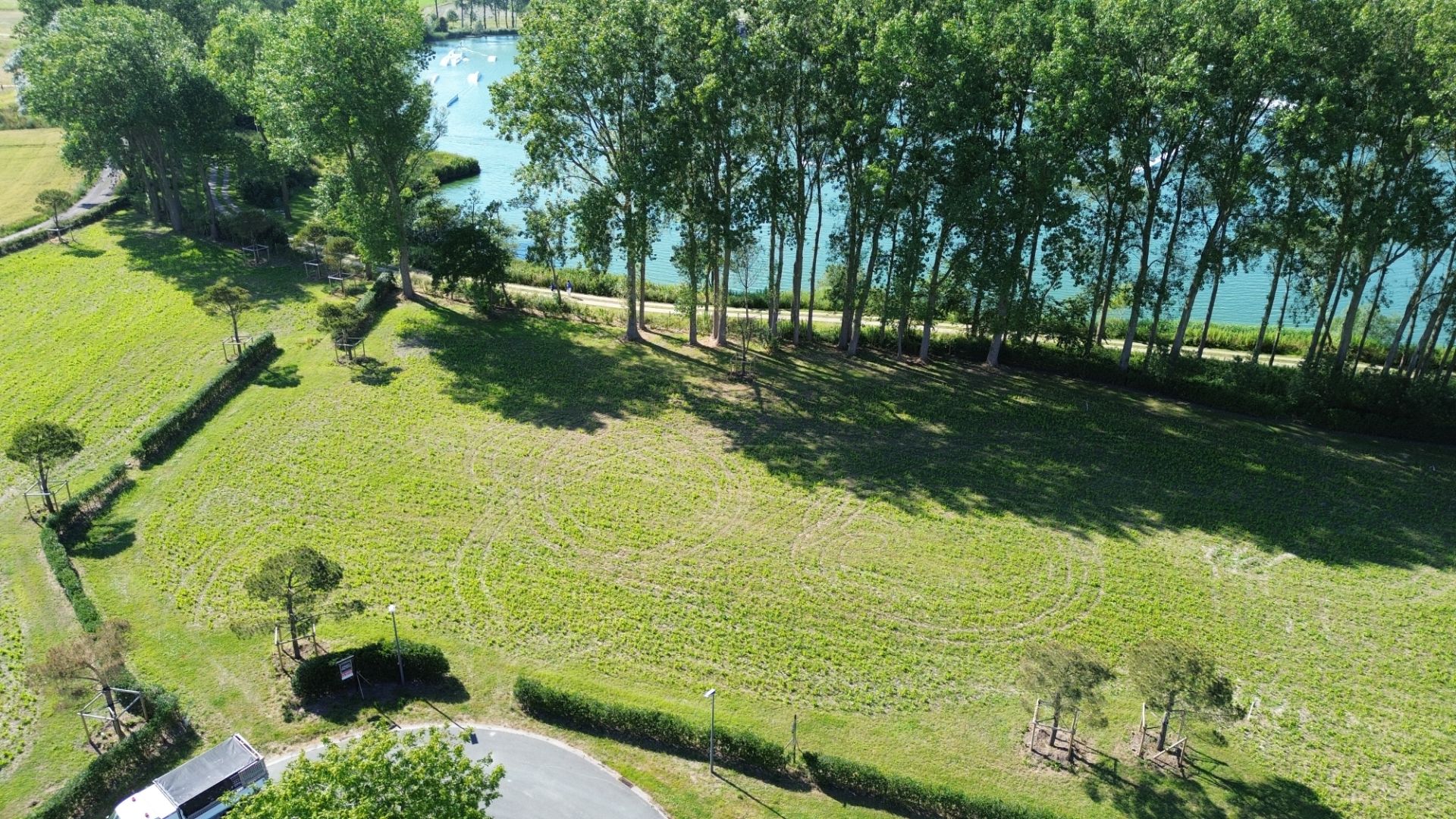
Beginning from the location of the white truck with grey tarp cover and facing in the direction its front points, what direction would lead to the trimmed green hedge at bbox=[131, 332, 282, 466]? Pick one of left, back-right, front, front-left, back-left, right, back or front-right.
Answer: back-right

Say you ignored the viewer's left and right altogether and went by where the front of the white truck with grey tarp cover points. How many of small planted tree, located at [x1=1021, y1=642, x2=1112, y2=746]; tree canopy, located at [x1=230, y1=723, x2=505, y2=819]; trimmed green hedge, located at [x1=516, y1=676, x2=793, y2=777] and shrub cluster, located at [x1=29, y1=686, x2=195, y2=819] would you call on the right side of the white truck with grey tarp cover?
1

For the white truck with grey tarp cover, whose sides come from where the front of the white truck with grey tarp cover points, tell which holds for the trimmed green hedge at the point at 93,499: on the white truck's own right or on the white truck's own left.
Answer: on the white truck's own right

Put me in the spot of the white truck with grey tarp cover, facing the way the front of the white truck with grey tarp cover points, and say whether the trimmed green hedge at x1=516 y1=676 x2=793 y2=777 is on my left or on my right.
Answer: on my left

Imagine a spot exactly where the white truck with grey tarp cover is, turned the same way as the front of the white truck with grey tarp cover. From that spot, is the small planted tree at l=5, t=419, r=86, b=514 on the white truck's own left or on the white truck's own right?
on the white truck's own right

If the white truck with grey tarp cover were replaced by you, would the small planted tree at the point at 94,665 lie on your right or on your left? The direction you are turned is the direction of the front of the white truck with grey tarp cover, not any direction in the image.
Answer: on your right

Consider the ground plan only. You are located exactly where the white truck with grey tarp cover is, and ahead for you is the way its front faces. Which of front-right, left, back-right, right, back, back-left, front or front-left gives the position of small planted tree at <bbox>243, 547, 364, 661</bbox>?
back

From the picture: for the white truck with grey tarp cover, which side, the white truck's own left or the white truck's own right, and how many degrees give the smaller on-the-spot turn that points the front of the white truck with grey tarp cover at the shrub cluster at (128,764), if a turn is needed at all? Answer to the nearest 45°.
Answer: approximately 90° to the white truck's own right

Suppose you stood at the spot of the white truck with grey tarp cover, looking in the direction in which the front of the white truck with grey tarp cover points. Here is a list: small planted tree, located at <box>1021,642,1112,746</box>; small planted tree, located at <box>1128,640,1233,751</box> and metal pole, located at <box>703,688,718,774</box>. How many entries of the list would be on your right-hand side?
0
